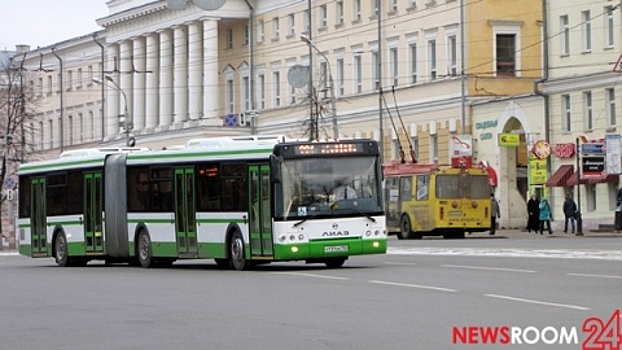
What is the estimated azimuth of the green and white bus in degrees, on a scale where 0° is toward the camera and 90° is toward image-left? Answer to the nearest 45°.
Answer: approximately 315°
